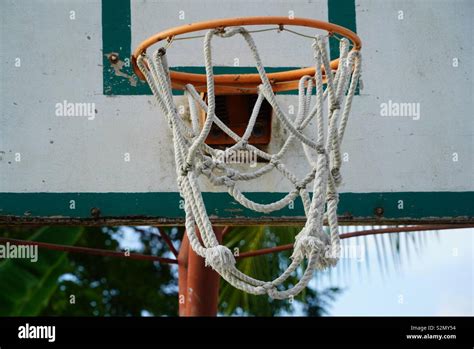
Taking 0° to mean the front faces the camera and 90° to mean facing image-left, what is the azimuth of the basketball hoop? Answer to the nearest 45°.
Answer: approximately 0°

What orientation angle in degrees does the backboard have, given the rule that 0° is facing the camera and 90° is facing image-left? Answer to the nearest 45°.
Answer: approximately 0°

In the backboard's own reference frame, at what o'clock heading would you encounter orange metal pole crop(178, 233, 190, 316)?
The orange metal pole is roughly at 6 o'clock from the backboard.

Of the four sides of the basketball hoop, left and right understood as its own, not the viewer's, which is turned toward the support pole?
back

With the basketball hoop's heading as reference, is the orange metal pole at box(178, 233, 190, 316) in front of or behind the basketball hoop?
behind
